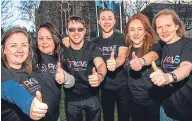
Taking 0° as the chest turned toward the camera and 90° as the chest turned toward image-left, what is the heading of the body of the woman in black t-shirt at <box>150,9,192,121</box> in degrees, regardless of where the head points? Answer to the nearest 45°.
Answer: approximately 45°

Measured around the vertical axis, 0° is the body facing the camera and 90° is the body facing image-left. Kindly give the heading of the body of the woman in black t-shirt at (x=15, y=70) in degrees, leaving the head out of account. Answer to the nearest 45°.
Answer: approximately 315°

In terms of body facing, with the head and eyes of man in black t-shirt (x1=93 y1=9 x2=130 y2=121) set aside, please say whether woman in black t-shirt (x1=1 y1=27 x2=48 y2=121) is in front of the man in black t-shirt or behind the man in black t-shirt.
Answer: in front

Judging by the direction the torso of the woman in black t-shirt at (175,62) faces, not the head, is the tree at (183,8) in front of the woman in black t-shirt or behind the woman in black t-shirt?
behind

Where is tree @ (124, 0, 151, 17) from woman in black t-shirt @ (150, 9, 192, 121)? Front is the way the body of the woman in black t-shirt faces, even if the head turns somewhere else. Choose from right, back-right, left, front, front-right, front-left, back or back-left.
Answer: back-right

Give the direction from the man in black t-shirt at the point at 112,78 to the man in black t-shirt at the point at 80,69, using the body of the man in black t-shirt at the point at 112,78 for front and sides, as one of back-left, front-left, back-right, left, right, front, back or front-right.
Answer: front-right

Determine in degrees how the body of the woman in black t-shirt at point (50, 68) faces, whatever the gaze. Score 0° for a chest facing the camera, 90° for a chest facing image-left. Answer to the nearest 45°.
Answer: approximately 0°

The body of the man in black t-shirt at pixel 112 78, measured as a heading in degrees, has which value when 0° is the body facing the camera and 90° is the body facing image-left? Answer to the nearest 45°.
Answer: approximately 0°
